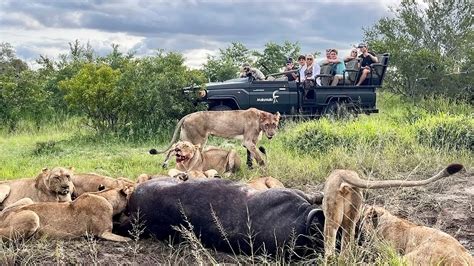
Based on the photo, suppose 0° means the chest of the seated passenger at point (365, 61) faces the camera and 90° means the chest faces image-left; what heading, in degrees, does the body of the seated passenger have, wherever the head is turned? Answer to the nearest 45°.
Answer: approximately 45°

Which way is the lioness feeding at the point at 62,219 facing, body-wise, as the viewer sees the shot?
to the viewer's right

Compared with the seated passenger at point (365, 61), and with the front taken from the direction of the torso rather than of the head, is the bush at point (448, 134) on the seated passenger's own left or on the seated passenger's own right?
on the seated passenger's own left

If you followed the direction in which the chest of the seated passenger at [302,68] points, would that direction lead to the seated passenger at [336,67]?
no

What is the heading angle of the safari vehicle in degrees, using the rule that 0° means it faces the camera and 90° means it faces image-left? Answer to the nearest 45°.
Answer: approximately 90°

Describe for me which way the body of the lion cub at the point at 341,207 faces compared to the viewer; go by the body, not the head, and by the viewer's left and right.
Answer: facing away from the viewer

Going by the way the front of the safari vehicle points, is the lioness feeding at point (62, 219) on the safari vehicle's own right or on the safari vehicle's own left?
on the safari vehicle's own left

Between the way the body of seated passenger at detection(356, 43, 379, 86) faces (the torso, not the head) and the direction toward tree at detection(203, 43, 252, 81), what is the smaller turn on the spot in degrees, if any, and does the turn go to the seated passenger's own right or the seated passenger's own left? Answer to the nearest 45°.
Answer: approximately 90° to the seated passenger's own right

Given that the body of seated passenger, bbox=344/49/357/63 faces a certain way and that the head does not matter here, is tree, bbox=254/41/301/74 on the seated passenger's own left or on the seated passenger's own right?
on the seated passenger's own right

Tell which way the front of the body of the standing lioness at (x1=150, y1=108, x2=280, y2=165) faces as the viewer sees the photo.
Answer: to the viewer's right

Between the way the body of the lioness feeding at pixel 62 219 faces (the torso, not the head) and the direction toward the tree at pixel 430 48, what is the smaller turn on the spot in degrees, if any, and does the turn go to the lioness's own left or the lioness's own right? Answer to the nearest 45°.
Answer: approximately 45° to the lioness's own left

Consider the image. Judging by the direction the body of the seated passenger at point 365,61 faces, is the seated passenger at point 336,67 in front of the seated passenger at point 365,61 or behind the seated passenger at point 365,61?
in front

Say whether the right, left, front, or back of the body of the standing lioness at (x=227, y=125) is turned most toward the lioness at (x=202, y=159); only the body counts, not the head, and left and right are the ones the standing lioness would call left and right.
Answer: right

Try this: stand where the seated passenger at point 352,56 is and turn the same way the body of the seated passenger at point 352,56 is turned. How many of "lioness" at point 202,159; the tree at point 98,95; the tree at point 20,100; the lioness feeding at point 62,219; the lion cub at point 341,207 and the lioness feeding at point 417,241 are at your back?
0
